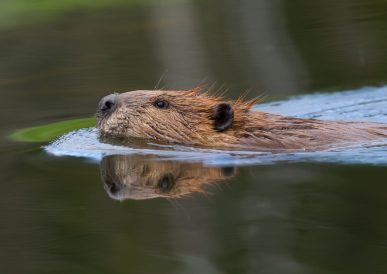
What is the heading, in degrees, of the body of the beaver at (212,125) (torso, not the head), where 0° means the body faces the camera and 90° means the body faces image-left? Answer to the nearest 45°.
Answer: approximately 90°

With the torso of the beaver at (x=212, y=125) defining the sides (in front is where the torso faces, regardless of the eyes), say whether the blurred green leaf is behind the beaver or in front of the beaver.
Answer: in front
